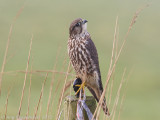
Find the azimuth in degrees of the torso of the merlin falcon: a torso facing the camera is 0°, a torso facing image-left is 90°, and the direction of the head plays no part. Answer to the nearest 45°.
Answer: approximately 45°
